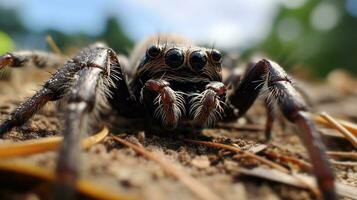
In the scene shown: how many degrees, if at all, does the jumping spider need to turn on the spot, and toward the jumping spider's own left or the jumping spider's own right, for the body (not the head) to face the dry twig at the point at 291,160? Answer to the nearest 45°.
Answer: approximately 45° to the jumping spider's own left

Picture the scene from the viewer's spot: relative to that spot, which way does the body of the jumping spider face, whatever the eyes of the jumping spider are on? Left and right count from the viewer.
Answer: facing the viewer

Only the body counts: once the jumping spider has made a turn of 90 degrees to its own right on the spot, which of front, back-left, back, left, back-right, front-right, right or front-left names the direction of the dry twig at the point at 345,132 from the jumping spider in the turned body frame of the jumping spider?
back

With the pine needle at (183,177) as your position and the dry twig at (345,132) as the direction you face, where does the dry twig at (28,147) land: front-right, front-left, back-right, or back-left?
back-left

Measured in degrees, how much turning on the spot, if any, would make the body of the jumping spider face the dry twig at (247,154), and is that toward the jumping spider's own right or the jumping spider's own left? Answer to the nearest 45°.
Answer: approximately 45° to the jumping spider's own left

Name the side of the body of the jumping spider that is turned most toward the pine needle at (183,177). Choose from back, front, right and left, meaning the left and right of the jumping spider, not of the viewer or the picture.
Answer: front

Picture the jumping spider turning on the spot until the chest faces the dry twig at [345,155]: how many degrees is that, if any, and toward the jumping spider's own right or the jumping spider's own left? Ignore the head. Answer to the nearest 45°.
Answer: approximately 90° to the jumping spider's own left
